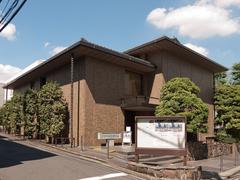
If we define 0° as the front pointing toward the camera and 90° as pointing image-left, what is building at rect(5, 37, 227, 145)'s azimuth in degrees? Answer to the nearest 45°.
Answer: approximately 315°

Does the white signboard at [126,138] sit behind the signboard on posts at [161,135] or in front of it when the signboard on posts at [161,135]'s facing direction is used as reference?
behind

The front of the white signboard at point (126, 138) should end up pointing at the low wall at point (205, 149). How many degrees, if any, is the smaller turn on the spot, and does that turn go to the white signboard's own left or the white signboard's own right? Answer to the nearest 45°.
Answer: approximately 90° to the white signboard's own left

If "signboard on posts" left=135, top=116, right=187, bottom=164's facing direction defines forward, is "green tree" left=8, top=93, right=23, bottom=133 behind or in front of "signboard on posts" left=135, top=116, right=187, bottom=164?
behind

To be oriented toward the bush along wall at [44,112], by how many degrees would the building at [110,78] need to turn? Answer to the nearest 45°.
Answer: approximately 135° to its right

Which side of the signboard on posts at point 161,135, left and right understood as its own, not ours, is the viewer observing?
front

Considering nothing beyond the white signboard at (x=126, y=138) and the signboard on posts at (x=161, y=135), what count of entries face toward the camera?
2

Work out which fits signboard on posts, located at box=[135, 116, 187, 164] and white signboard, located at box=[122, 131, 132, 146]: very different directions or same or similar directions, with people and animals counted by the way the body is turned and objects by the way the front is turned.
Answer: same or similar directions

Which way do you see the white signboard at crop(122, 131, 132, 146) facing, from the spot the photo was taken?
facing the viewer

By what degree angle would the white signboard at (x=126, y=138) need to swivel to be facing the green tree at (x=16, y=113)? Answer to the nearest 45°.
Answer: approximately 135° to its right

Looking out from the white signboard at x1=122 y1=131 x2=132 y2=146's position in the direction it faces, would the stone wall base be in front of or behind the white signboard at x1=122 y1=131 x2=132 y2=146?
in front

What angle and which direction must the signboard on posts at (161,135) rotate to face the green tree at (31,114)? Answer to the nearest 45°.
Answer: approximately 135° to its right

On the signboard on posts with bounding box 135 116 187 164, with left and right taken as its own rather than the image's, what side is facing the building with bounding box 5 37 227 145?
back
